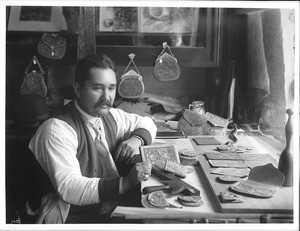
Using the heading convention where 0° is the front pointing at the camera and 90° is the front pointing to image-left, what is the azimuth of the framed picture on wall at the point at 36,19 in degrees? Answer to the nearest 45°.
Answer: approximately 0°

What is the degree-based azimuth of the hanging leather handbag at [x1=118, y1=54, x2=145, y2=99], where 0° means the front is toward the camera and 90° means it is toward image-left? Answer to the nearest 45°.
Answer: approximately 0°

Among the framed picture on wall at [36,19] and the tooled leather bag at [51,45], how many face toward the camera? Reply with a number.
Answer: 2
